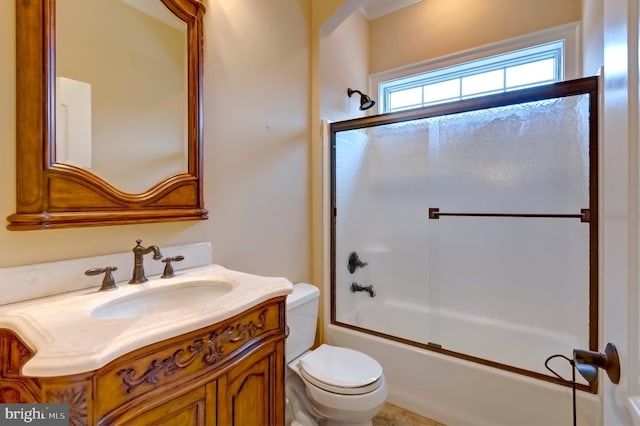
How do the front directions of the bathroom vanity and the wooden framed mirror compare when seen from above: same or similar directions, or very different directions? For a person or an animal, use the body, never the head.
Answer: same or similar directions

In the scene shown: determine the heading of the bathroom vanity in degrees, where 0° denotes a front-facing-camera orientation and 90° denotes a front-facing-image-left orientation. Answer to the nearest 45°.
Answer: approximately 315°

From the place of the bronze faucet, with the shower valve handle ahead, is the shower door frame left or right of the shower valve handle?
right

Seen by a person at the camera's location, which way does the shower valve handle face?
facing the viewer and to the right of the viewer

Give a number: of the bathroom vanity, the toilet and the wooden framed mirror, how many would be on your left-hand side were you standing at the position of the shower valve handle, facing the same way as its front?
0

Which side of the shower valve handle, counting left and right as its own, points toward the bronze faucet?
right

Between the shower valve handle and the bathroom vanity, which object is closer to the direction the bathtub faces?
the bathroom vanity

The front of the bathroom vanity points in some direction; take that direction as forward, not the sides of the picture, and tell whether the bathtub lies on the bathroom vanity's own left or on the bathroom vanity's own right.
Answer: on the bathroom vanity's own left

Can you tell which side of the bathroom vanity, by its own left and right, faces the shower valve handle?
left

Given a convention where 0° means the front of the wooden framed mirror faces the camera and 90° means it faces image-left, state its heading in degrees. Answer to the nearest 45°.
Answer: approximately 315°

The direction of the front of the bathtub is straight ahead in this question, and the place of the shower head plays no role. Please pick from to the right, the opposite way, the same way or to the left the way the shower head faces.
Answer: to the left

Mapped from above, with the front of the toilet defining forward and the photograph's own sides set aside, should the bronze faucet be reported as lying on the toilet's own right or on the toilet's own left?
on the toilet's own right

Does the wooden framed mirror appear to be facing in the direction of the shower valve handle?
no

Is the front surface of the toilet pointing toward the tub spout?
no
